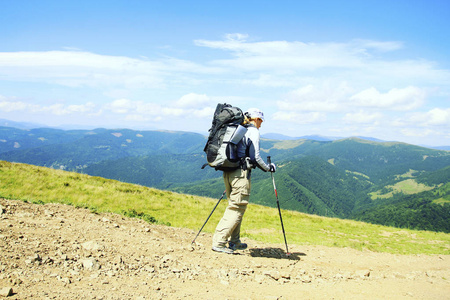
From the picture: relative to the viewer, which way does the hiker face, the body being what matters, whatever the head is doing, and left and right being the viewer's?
facing to the right of the viewer
